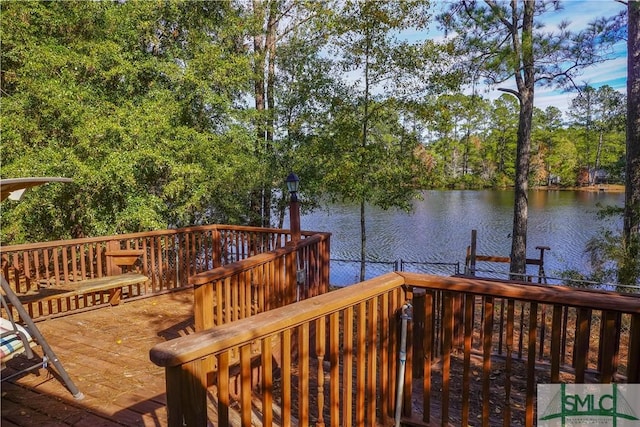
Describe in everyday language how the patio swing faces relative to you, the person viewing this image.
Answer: facing to the right of the viewer

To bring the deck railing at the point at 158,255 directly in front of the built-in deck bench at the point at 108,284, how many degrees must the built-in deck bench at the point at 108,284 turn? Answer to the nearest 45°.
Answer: approximately 90° to its left

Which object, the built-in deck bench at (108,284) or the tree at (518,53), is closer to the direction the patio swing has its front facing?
the tree

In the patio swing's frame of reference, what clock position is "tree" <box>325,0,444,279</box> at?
The tree is roughly at 11 o'clock from the patio swing.

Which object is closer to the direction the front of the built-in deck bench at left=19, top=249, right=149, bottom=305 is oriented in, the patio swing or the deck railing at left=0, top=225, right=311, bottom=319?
the patio swing

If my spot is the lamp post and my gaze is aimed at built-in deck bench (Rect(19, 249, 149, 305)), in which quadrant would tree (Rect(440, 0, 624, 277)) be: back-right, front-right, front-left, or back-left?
back-right

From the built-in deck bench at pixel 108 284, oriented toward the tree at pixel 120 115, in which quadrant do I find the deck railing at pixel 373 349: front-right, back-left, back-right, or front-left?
back-right

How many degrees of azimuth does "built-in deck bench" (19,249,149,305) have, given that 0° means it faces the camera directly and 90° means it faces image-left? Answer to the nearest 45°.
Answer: approximately 315°
